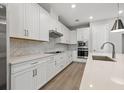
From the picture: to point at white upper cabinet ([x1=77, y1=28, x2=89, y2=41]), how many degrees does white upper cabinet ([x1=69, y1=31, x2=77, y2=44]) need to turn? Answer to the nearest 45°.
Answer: approximately 45° to its left

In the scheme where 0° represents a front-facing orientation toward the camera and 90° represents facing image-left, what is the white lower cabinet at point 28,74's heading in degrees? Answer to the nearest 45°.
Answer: approximately 315°

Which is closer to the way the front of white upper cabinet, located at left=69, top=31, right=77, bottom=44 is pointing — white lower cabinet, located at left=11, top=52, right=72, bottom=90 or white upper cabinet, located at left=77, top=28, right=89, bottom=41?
the white lower cabinet

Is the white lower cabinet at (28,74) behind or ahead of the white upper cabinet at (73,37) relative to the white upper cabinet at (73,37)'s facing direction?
ahead

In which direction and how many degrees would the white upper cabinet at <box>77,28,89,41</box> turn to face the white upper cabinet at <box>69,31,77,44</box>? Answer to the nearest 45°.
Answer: approximately 135° to its right

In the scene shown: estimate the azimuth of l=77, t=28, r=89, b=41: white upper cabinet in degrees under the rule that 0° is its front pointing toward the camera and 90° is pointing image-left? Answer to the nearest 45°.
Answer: approximately 0°

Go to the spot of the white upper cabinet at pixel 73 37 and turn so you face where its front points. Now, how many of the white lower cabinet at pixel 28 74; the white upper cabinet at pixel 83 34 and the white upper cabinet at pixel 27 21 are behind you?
0

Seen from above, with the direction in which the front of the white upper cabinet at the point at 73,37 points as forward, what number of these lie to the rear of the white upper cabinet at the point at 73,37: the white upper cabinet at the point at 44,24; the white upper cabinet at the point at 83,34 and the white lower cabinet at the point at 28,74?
0

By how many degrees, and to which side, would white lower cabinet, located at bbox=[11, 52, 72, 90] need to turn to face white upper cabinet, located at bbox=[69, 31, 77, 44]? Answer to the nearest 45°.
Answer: approximately 90° to its left

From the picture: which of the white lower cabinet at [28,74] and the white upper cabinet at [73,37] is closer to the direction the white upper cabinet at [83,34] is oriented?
the white lower cabinet

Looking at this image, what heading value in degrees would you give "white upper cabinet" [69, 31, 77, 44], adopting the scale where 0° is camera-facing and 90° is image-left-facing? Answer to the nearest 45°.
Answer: approximately 0°

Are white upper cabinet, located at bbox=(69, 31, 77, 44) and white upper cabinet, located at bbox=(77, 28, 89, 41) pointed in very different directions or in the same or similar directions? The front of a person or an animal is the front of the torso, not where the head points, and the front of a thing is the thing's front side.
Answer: same or similar directions

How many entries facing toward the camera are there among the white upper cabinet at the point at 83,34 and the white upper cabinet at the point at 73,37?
2

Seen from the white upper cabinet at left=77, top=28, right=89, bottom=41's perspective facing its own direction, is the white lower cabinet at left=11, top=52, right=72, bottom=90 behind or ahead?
ahead
